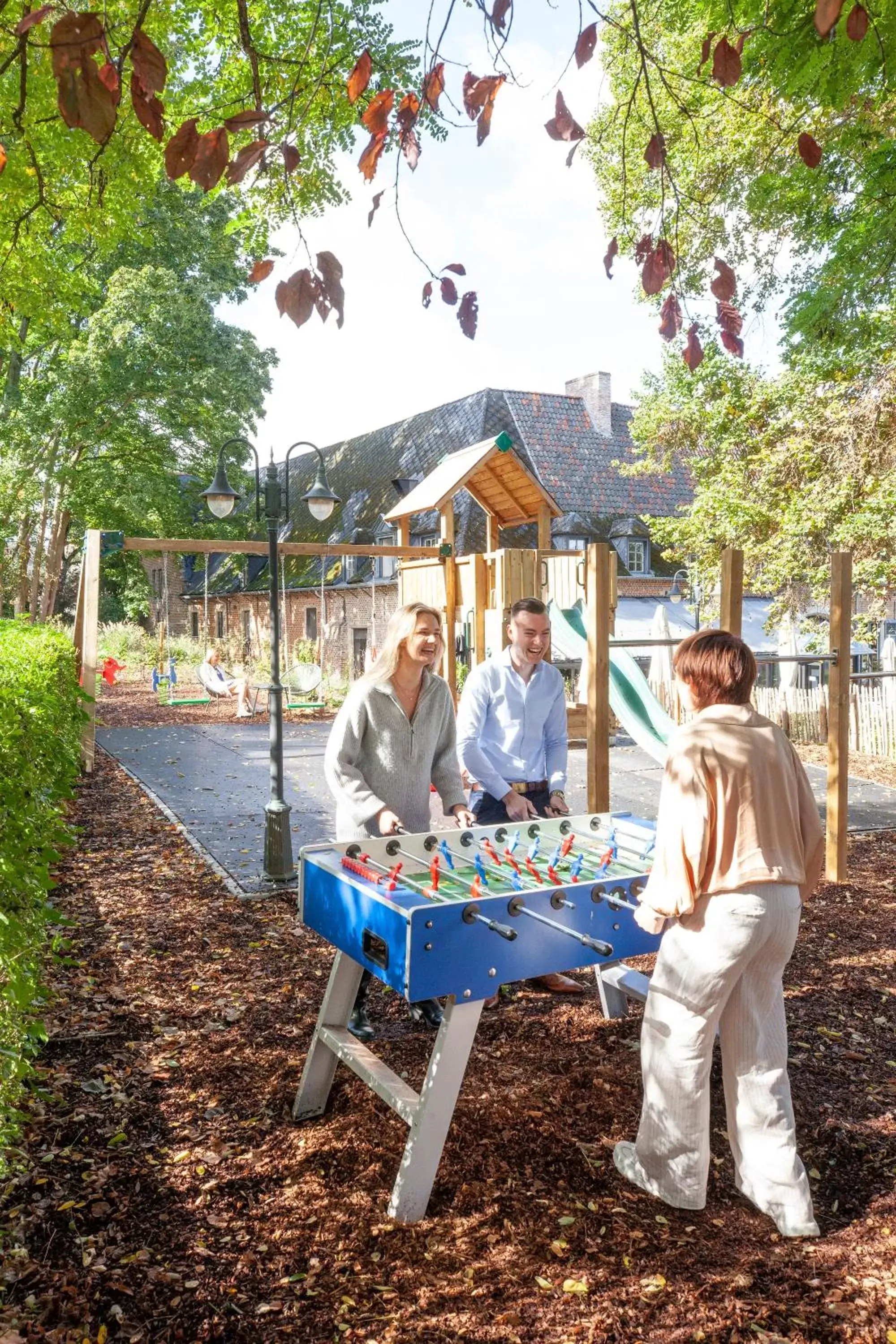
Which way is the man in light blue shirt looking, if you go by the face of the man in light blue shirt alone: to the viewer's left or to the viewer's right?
to the viewer's right

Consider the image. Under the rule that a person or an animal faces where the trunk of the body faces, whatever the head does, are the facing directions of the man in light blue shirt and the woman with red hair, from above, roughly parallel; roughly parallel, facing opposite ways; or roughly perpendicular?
roughly parallel, facing opposite ways

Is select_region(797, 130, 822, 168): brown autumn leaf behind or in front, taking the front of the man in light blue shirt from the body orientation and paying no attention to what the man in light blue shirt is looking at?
in front

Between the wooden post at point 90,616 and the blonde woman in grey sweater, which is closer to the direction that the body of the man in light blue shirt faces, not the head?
the blonde woman in grey sweater

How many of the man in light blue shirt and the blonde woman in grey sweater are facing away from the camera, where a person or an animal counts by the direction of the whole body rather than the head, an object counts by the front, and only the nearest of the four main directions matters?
0

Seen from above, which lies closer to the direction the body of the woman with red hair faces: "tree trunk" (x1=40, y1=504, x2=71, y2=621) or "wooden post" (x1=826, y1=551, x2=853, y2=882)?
the tree trunk

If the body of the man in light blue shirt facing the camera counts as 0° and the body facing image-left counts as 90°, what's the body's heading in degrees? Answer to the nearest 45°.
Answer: approximately 315°

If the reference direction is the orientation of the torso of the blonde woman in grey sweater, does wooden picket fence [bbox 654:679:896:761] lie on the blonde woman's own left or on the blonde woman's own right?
on the blonde woman's own left

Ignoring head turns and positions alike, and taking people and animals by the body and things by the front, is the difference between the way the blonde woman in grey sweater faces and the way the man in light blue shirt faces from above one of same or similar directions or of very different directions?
same or similar directions

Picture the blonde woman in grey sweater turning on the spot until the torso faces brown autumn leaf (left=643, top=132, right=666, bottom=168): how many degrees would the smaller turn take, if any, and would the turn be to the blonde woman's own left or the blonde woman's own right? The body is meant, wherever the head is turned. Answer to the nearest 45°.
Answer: approximately 45° to the blonde woman's own right

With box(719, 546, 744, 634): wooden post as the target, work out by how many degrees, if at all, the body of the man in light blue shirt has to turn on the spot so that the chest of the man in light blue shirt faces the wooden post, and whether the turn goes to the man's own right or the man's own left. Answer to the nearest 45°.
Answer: approximately 90° to the man's own left

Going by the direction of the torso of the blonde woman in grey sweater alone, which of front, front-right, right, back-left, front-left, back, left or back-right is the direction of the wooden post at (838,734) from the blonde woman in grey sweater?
left

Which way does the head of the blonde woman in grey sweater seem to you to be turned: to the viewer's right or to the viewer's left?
to the viewer's right

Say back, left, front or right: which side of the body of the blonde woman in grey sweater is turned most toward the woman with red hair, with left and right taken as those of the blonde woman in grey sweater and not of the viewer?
front

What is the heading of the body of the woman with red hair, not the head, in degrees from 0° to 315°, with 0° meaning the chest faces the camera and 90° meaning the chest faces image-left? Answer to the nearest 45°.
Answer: approximately 135°

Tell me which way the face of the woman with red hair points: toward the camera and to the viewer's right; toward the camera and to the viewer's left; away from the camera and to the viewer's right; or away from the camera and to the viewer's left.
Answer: away from the camera and to the viewer's left

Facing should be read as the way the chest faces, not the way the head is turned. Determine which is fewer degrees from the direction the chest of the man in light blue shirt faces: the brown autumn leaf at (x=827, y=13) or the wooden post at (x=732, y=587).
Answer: the brown autumn leaf
